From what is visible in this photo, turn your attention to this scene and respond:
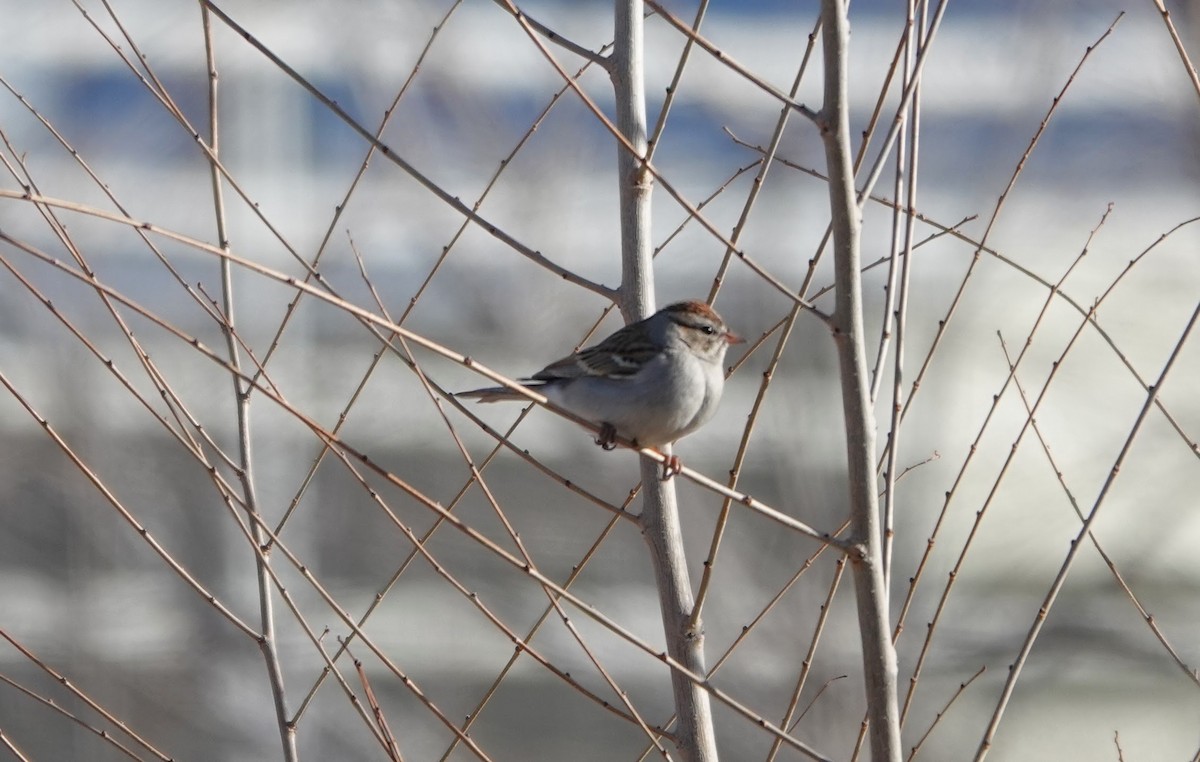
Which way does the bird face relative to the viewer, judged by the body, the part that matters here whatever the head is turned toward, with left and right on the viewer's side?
facing to the right of the viewer
